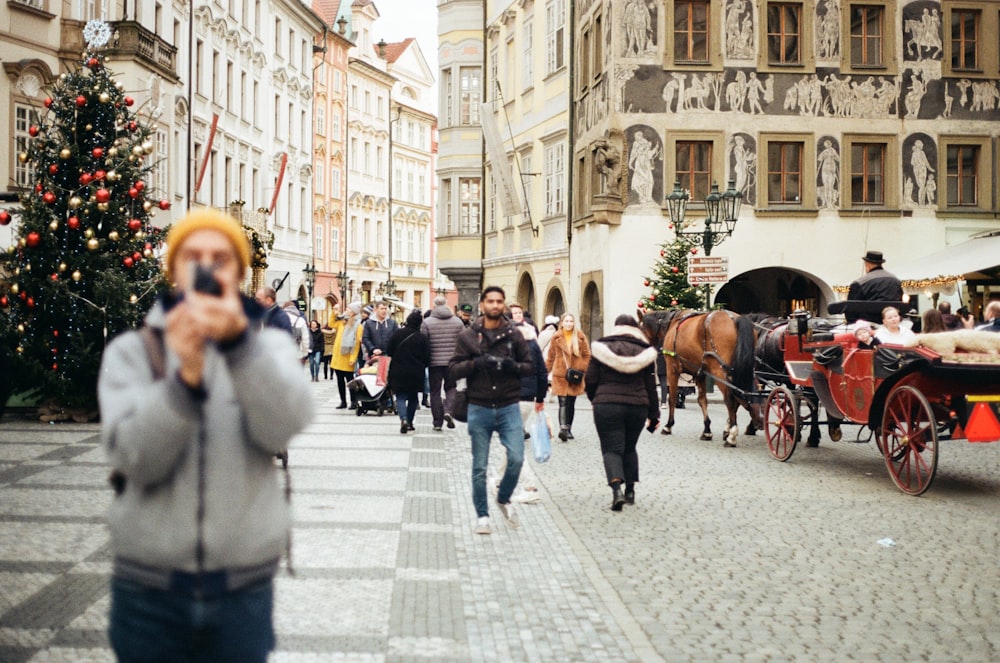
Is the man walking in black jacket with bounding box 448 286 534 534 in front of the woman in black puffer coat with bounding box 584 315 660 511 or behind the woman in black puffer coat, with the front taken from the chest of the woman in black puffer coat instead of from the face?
behind

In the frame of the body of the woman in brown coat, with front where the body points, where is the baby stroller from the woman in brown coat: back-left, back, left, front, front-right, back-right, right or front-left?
back-right

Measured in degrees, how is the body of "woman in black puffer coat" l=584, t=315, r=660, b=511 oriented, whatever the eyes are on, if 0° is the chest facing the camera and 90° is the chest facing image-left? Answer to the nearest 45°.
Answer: approximately 180°

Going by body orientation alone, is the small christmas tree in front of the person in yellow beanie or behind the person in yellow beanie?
behind

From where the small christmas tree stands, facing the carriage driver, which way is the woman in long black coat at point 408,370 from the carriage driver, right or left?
right

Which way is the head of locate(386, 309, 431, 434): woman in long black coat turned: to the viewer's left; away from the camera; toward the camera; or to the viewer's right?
away from the camera
